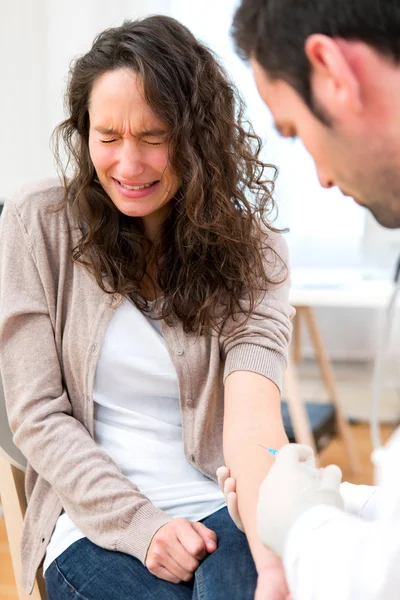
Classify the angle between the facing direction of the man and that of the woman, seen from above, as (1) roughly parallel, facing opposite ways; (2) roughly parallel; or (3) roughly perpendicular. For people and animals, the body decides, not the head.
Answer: roughly perpendicular

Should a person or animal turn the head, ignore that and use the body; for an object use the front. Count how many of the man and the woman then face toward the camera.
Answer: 1

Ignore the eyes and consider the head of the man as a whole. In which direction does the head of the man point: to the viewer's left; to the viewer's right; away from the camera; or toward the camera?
to the viewer's left

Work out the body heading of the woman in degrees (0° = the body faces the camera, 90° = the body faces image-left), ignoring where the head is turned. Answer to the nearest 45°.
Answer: approximately 0°

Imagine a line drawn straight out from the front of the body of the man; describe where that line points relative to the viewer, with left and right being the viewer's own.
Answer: facing to the left of the viewer
